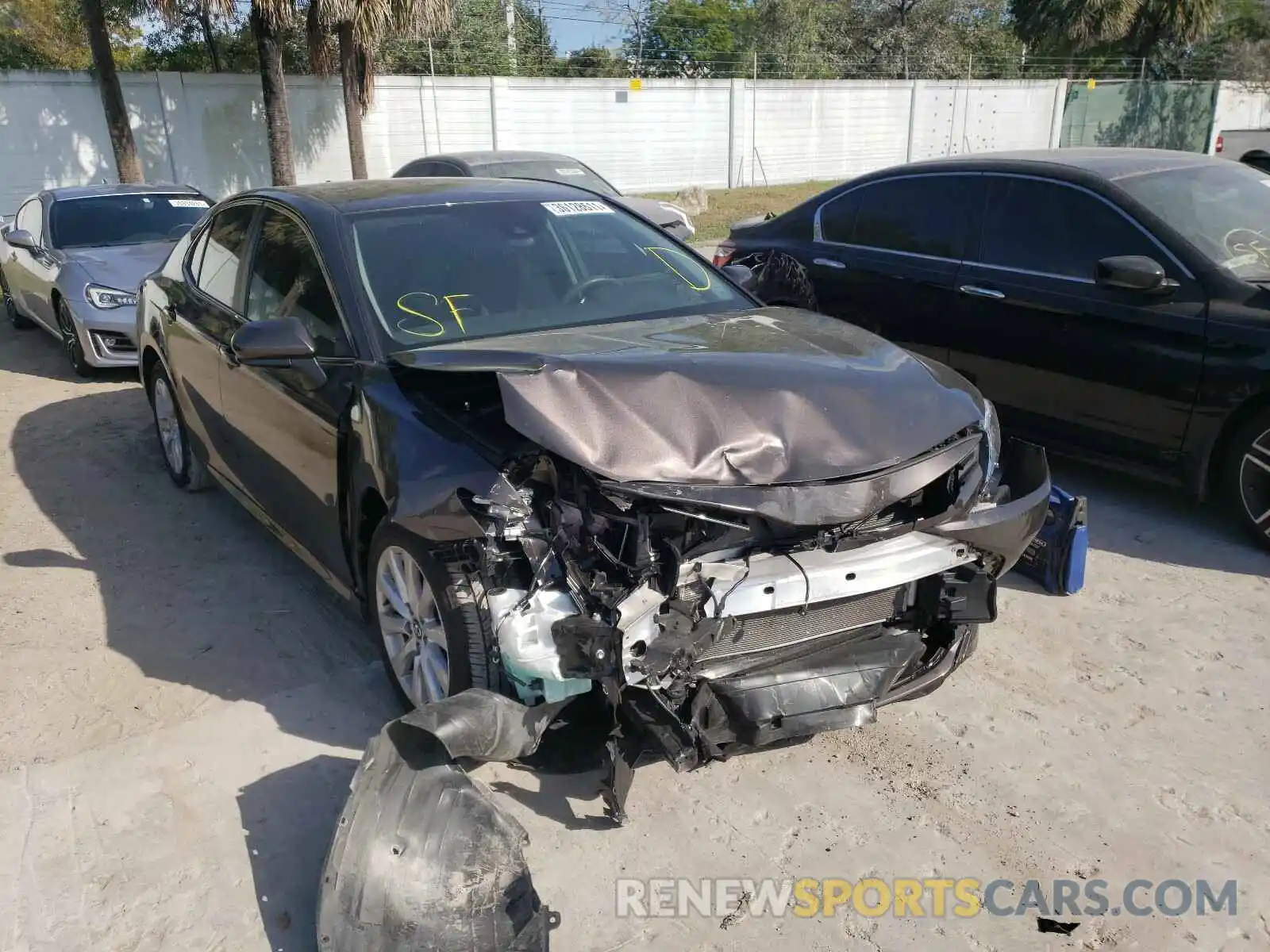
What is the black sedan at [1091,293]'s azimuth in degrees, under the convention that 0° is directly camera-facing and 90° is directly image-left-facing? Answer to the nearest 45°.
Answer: approximately 315°

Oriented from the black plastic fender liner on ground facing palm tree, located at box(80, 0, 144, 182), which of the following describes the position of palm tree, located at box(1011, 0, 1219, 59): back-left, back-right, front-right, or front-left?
front-right

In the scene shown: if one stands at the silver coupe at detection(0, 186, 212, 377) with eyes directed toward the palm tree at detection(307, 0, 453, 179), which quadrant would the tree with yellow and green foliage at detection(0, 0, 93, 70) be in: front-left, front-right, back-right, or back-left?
front-left

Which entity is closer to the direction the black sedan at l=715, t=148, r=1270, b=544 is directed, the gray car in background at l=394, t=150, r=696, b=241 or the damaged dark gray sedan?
the damaged dark gray sedan

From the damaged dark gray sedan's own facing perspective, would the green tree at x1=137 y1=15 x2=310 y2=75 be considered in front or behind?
behind

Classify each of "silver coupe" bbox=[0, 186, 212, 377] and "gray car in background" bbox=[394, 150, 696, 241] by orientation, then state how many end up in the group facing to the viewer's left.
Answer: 0

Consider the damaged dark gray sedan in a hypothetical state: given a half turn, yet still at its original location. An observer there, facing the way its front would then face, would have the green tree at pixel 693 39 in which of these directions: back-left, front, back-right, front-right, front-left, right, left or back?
front-right

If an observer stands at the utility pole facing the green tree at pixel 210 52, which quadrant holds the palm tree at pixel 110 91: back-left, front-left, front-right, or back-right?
front-left

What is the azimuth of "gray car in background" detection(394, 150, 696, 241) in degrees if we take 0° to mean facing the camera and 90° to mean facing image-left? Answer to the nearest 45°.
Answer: approximately 315°

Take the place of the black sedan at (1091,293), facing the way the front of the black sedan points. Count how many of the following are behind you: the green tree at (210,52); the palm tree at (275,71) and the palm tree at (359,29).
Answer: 3

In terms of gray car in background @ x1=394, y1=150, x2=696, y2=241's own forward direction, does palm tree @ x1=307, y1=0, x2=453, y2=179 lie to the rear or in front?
to the rear

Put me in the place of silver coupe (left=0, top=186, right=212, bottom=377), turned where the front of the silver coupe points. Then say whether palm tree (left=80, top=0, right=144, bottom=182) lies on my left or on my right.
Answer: on my left

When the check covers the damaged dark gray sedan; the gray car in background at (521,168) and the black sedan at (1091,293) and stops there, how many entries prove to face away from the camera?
0

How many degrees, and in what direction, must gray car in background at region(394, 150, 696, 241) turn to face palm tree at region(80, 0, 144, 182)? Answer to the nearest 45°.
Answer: approximately 180°

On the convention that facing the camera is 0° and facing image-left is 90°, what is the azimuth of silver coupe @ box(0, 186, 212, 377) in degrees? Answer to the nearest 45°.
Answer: approximately 315°

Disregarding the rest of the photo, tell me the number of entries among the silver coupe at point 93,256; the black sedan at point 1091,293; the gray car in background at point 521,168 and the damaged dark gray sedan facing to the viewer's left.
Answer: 0
